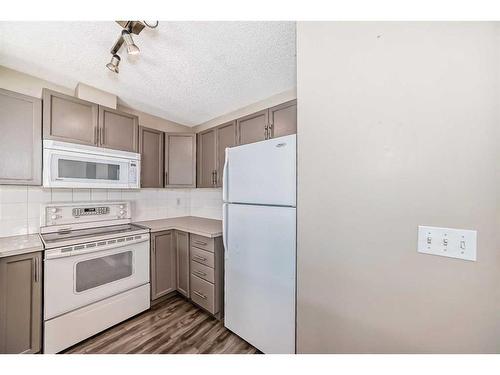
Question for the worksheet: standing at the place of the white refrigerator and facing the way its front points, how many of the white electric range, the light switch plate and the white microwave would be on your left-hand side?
1

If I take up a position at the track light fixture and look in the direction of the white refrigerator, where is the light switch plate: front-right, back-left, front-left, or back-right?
front-right

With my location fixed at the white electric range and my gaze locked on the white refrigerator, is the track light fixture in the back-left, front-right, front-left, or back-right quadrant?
front-right

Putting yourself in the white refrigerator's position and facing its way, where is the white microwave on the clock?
The white microwave is roughly at 2 o'clock from the white refrigerator.

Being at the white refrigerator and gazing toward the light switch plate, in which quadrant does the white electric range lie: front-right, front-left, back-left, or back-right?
back-right

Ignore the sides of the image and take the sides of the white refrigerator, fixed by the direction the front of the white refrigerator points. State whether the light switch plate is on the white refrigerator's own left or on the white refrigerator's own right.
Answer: on the white refrigerator's own left

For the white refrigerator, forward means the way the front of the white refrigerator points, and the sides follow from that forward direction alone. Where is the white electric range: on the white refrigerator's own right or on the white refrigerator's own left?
on the white refrigerator's own right

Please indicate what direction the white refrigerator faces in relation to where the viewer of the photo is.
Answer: facing the viewer and to the left of the viewer
